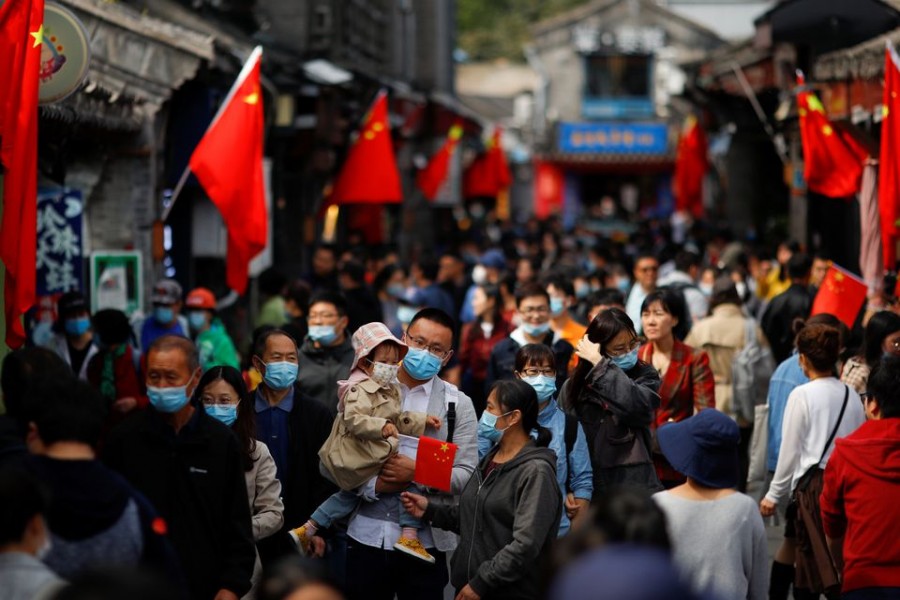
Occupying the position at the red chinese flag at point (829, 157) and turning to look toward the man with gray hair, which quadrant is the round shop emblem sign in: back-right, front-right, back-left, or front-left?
front-right

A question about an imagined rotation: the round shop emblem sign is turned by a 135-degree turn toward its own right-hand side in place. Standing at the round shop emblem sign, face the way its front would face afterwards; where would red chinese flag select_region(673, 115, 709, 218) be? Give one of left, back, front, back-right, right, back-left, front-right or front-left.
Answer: right

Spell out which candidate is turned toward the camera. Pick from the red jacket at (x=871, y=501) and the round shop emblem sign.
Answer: the round shop emblem sign

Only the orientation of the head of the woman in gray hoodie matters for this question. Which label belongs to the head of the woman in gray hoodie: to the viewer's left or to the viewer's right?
to the viewer's left

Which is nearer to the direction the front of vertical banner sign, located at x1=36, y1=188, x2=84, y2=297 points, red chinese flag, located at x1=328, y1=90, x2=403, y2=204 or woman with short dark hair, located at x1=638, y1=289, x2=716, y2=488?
the woman with short dark hair

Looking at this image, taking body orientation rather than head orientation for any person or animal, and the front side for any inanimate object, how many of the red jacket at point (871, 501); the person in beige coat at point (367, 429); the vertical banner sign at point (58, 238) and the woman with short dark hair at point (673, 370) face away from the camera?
1

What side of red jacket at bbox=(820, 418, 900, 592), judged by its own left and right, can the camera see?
back

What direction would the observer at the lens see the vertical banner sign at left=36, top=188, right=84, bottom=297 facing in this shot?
facing the viewer

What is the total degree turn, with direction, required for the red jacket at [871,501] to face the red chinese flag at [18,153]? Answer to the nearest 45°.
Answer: approximately 90° to its left

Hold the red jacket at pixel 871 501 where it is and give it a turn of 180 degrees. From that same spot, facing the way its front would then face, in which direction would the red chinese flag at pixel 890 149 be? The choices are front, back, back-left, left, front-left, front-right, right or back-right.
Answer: back

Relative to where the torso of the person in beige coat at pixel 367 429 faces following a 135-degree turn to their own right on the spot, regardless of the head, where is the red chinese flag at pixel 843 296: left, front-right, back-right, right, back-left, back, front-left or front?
back-right
